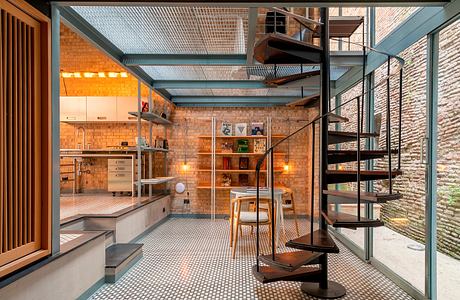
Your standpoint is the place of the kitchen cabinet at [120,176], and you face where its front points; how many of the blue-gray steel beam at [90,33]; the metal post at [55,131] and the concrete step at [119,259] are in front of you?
3

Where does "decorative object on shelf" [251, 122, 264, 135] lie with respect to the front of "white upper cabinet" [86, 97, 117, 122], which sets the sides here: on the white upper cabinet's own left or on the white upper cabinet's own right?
on the white upper cabinet's own left

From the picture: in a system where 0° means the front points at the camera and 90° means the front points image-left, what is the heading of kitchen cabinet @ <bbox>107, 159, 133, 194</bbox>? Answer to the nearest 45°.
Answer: approximately 0°

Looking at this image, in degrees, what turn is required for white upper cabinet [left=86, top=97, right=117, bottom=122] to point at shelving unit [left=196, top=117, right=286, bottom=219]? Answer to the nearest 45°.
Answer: approximately 90° to its left

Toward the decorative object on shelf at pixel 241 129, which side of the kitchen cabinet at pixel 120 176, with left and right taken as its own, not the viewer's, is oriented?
left

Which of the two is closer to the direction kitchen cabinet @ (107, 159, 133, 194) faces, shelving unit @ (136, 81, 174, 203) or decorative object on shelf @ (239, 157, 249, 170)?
the shelving unit

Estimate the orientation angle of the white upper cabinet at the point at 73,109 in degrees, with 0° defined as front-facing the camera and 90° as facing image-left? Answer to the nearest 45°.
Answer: approximately 0°

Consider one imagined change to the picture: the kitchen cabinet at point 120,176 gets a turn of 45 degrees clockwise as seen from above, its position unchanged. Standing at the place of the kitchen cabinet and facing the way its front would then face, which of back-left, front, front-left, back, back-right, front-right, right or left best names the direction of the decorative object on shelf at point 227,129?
back-left
